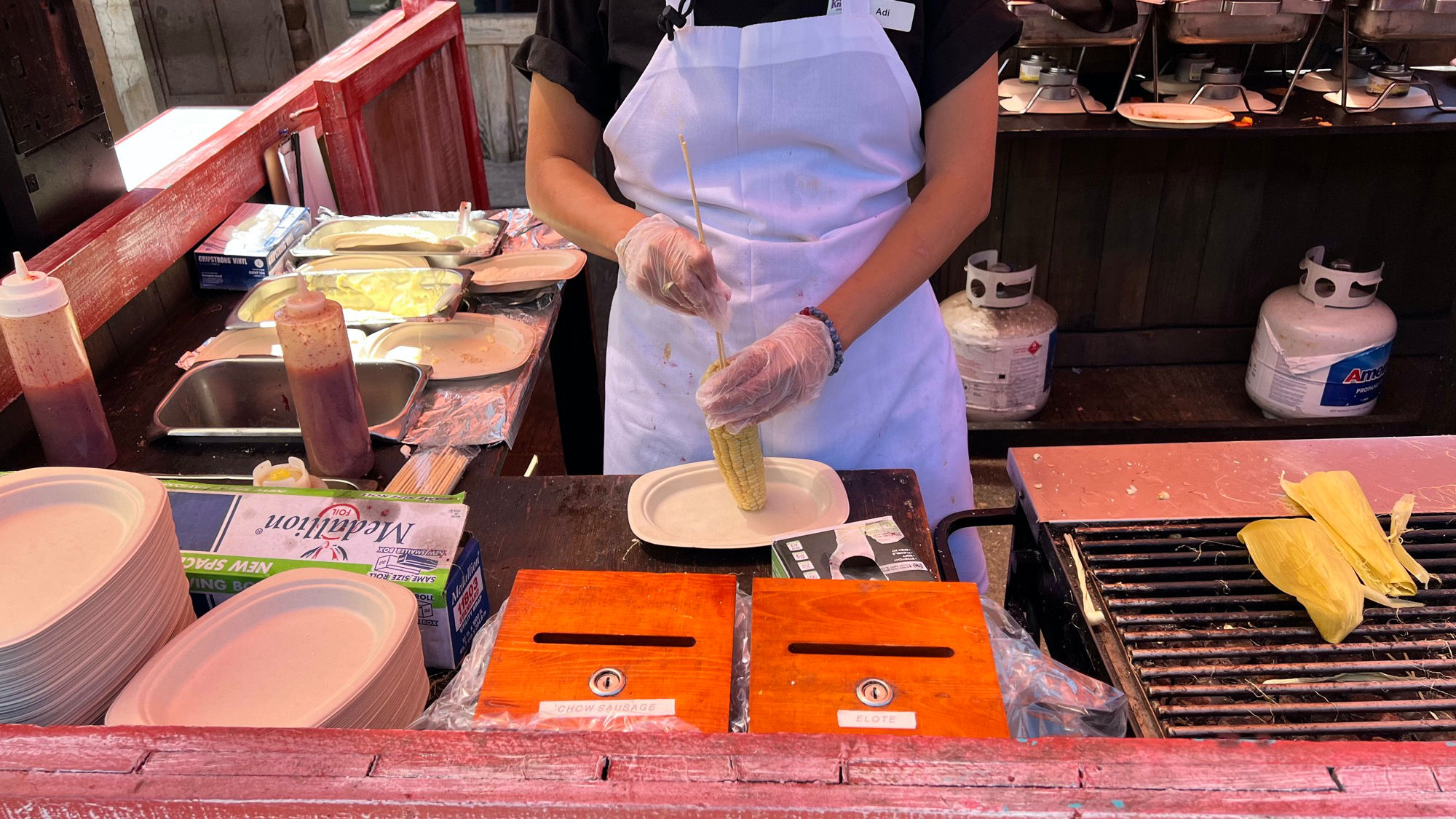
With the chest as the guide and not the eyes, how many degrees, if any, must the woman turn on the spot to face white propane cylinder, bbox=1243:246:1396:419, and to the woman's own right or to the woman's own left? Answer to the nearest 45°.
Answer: approximately 135° to the woman's own left

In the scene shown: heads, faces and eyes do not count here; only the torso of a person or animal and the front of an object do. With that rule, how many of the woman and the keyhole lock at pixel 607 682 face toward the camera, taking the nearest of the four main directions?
2

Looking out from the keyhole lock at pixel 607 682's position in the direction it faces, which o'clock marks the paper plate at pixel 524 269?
The paper plate is roughly at 6 o'clock from the keyhole lock.

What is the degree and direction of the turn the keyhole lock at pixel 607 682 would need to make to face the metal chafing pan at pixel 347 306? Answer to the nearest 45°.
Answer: approximately 180°

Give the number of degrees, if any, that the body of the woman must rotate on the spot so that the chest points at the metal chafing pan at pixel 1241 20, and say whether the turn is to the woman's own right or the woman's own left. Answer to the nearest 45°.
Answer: approximately 135° to the woman's own left

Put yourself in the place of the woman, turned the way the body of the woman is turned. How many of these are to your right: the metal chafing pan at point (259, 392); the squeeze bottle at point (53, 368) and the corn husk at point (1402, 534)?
2

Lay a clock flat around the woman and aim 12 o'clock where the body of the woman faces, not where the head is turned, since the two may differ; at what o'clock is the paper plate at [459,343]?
The paper plate is roughly at 4 o'clock from the woman.

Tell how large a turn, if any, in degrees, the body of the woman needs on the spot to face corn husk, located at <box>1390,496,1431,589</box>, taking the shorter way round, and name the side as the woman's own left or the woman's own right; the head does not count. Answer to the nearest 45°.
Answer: approximately 45° to the woman's own left

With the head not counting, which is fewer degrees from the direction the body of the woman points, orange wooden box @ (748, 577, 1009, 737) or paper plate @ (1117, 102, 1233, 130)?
the orange wooden box
